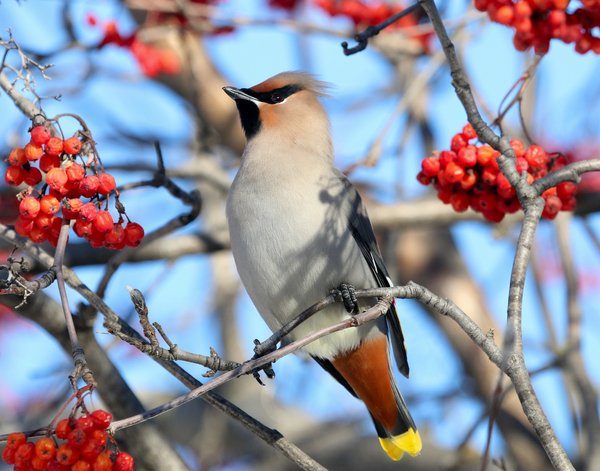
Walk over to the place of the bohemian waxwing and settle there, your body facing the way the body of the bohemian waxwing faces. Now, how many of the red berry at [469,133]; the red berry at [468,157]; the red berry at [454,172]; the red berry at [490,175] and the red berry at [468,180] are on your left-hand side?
5

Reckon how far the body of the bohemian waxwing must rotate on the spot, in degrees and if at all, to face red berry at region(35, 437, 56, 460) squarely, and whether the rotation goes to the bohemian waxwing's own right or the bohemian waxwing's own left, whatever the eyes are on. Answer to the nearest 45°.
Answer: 0° — it already faces it

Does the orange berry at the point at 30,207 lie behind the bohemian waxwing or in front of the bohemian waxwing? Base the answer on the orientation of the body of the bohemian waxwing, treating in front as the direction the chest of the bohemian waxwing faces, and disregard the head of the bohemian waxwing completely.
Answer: in front

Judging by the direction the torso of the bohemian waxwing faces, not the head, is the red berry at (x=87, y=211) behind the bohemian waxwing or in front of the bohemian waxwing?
in front

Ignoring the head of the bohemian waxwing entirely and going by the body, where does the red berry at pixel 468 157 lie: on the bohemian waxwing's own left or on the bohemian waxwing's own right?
on the bohemian waxwing's own left

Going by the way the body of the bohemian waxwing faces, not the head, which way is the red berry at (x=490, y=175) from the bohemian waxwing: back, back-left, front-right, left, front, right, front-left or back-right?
left

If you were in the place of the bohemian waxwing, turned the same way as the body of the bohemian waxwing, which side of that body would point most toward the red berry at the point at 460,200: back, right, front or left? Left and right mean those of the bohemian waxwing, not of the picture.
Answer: left

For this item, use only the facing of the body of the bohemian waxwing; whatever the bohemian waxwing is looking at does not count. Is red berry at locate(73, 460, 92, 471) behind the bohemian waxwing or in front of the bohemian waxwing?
in front

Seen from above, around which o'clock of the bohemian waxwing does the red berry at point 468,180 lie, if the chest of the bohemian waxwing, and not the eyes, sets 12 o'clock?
The red berry is roughly at 7 o'clock from the bohemian waxwing.

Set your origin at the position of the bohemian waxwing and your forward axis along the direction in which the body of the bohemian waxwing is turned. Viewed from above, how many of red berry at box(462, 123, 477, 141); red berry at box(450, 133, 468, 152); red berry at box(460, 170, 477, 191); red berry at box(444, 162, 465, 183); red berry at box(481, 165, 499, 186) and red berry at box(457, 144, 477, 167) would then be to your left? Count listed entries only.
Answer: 6
